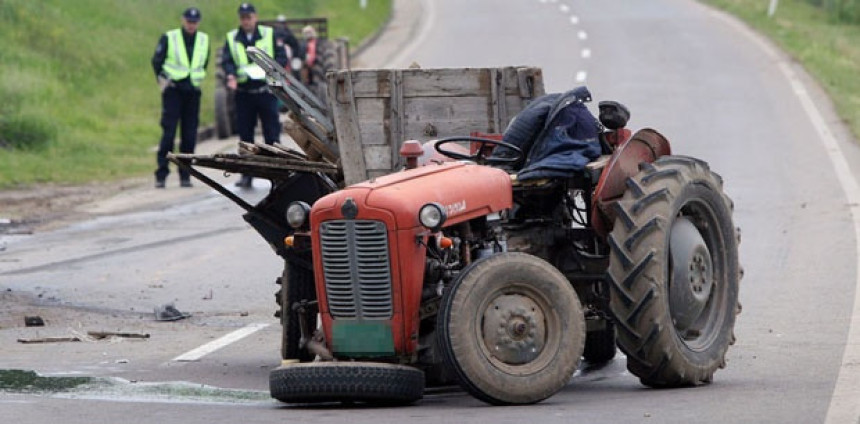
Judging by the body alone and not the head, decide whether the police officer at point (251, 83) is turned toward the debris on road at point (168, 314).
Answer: yes

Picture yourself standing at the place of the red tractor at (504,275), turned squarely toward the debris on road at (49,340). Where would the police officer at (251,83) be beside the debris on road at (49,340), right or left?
right

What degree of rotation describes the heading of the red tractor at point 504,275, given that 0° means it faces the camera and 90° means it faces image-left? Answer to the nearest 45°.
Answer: approximately 45°

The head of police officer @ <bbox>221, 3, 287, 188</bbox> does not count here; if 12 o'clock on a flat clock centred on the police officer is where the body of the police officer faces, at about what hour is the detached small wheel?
The detached small wheel is roughly at 12 o'clock from the police officer.

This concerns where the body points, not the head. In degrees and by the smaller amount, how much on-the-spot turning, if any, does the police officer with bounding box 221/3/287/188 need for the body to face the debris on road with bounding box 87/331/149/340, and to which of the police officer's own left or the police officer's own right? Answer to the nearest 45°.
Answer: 0° — they already face it

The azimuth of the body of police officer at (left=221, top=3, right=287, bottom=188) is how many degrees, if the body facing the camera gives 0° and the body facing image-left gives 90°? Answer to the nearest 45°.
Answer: approximately 0°

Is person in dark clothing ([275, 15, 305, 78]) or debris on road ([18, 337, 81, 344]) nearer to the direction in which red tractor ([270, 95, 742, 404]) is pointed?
the debris on road

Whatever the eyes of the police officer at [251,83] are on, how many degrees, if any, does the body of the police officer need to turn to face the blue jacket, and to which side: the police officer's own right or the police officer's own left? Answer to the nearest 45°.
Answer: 0° — they already face it
